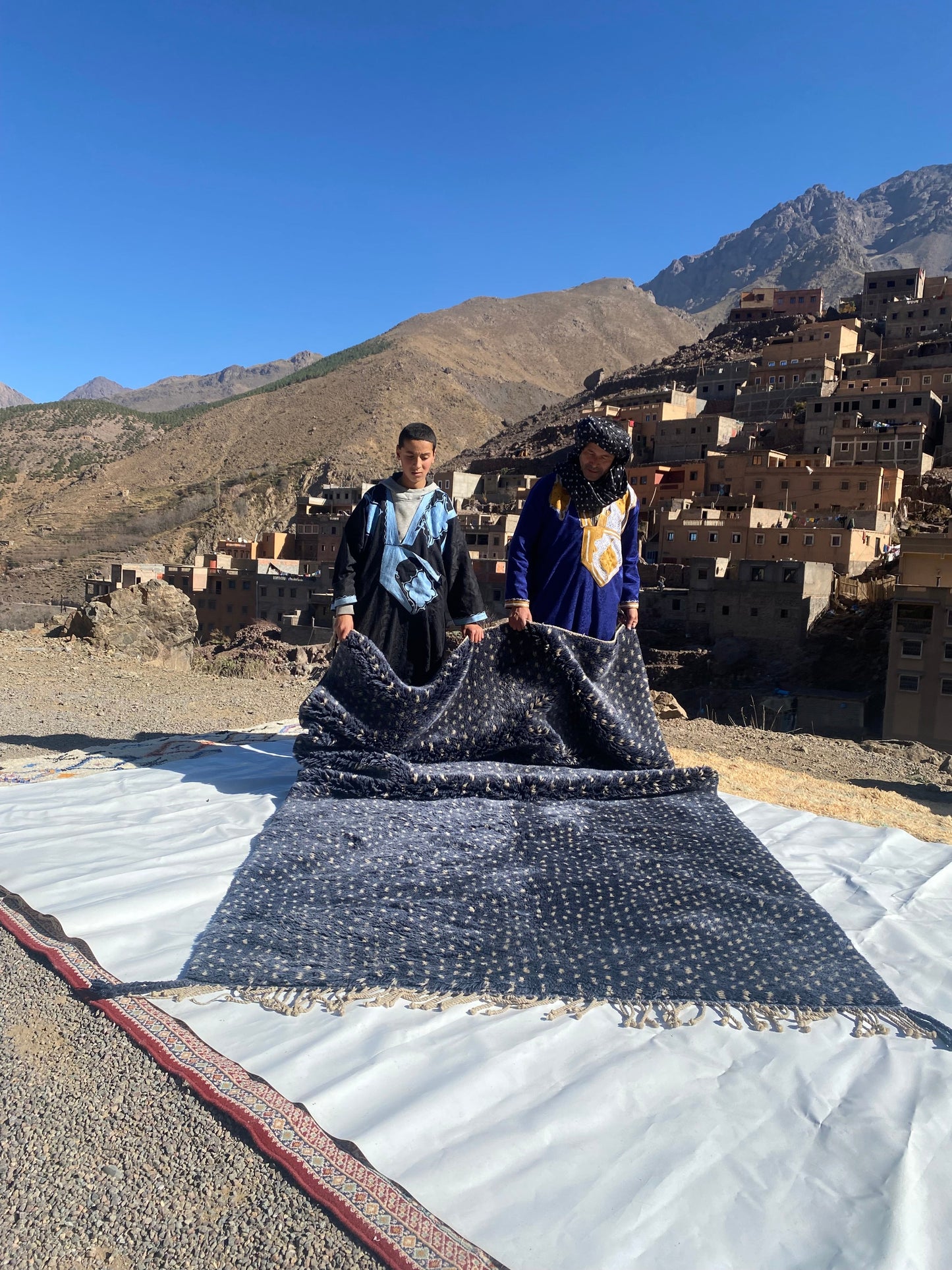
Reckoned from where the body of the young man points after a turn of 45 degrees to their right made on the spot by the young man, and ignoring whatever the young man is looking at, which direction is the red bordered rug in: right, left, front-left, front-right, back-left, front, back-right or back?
front-left

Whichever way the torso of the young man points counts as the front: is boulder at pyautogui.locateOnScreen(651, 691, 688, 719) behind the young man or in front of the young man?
behind

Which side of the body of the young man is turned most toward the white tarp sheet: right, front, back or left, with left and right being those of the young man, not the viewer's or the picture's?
front

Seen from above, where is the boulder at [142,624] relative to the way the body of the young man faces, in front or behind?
behind

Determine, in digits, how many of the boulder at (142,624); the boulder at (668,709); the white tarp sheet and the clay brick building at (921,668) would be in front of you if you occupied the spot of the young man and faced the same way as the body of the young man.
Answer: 1

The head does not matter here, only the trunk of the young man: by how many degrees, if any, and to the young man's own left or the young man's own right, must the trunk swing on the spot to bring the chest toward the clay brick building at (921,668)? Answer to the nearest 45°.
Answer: approximately 135° to the young man's own left

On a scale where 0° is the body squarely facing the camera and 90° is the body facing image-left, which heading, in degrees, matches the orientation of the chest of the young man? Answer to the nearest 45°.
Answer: approximately 0°
